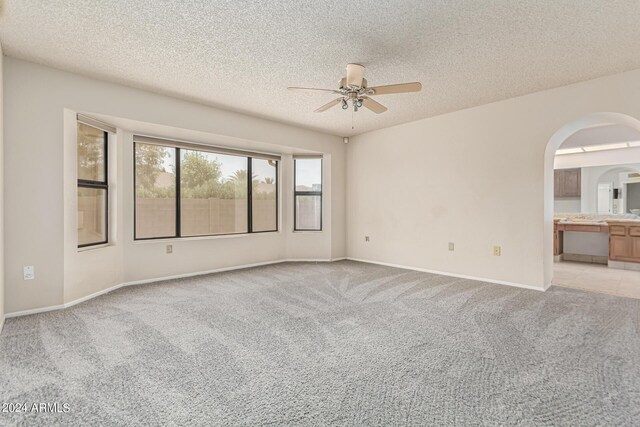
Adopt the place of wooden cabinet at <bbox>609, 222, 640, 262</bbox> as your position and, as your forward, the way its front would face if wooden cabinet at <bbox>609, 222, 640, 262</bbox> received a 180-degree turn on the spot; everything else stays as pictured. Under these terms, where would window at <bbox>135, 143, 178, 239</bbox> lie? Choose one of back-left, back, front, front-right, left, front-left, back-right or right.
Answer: back-left

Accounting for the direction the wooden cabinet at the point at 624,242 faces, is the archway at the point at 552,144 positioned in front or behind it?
in front

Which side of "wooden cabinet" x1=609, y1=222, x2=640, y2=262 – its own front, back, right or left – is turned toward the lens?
front

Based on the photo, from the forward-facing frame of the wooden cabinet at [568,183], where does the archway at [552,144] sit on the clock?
The archway is roughly at 12 o'clock from the wooden cabinet.

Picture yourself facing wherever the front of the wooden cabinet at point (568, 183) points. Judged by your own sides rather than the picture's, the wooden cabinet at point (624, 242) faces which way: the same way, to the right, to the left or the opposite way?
the same way

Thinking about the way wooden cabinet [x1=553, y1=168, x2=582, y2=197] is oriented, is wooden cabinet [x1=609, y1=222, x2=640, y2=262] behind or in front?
in front

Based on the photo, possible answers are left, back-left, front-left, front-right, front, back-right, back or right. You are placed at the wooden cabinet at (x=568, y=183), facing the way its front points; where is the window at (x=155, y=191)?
front-right

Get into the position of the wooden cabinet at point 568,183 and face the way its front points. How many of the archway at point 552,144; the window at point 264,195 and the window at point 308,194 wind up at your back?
0

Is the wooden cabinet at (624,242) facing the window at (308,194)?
no

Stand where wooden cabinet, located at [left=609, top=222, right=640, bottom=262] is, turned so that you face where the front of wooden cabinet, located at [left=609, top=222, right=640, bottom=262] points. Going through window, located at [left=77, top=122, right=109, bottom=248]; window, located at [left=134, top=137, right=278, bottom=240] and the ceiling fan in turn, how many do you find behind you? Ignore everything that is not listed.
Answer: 0

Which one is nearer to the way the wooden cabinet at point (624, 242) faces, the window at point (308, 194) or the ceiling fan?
the ceiling fan

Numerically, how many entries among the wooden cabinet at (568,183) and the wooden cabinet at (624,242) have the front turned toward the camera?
2

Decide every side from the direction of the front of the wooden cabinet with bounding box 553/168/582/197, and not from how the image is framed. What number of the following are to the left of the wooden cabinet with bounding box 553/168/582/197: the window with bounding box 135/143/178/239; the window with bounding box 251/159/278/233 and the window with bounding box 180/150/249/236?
0

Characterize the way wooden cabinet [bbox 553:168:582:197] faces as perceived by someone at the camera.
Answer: facing the viewer
